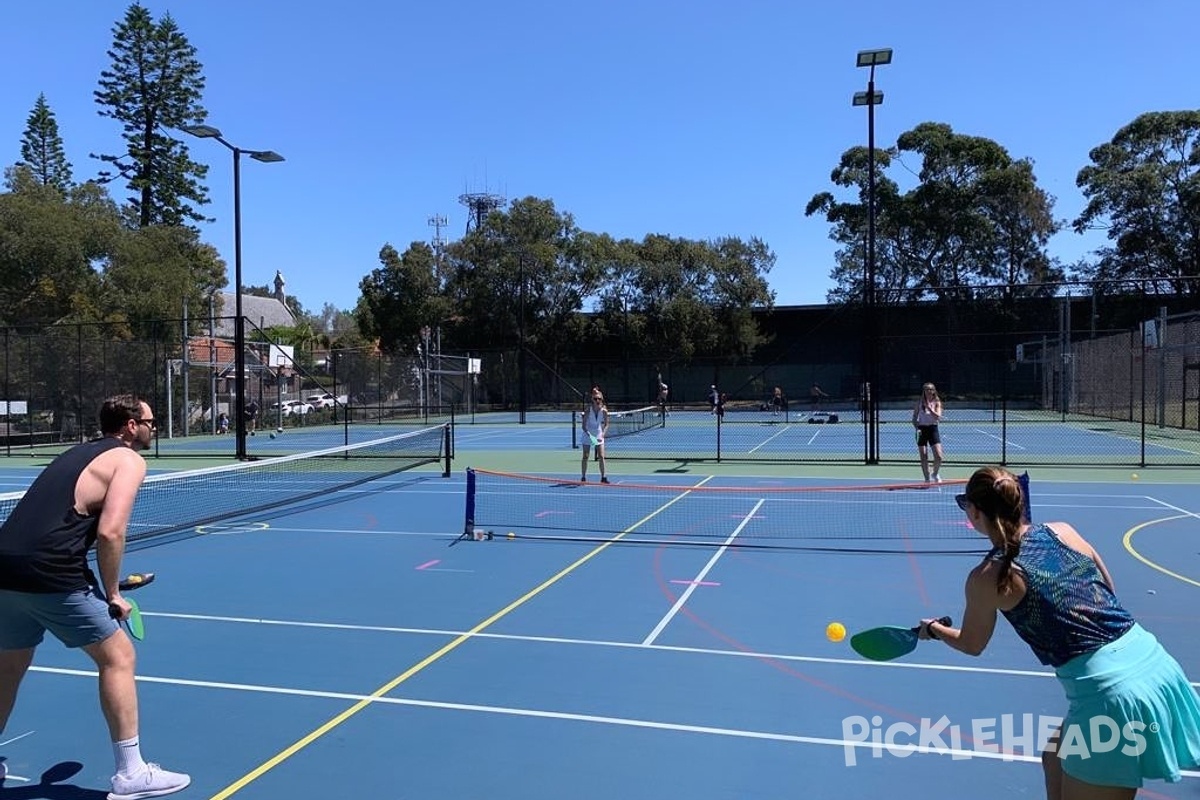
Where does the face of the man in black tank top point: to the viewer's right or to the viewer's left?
to the viewer's right

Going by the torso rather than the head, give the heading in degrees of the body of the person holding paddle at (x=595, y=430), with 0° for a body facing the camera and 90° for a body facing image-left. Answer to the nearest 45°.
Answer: approximately 0°

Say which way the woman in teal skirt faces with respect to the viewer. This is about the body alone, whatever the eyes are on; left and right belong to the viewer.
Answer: facing away from the viewer and to the left of the viewer

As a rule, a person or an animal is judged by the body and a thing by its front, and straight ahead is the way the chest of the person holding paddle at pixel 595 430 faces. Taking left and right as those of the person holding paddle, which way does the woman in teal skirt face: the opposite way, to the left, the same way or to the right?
the opposite way

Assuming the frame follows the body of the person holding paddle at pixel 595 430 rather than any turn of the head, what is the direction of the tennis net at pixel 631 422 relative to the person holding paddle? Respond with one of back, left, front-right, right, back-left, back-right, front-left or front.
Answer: back

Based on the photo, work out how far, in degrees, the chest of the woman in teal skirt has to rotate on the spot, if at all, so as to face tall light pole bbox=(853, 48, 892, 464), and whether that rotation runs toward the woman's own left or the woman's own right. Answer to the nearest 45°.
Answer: approximately 45° to the woman's own right

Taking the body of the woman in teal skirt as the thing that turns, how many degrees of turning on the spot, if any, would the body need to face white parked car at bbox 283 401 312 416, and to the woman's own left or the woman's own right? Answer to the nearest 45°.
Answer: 0° — they already face it

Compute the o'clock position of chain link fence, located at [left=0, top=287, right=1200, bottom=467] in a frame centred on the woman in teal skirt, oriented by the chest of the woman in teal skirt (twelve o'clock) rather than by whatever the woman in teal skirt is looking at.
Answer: The chain link fence is roughly at 1 o'clock from the woman in teal skirt.
